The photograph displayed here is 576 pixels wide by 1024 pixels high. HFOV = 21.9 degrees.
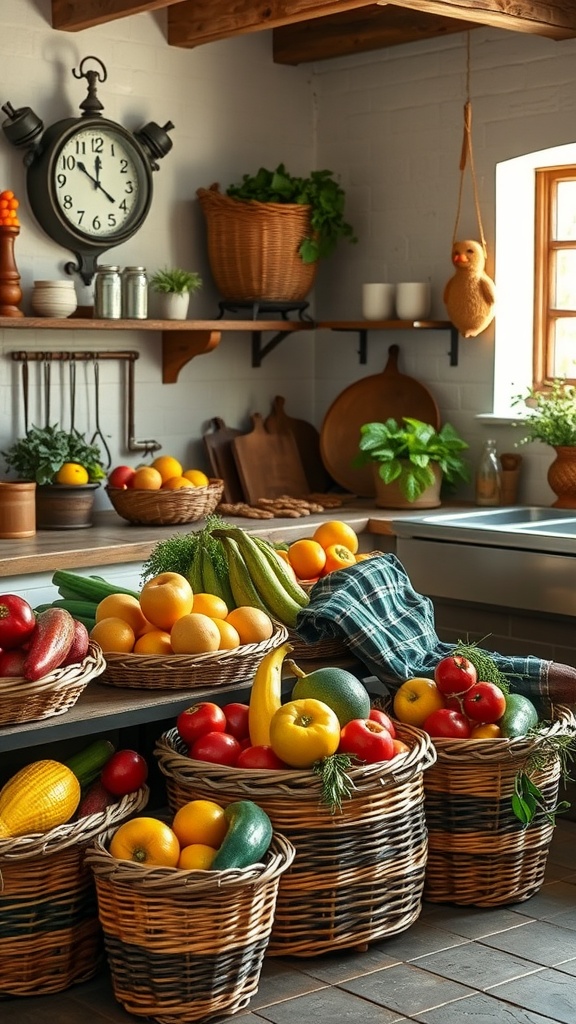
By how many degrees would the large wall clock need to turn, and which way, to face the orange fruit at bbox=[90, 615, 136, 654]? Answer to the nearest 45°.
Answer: approximately 45° to its right

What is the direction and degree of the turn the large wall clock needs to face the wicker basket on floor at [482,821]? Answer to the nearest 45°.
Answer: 0° — it already faces it

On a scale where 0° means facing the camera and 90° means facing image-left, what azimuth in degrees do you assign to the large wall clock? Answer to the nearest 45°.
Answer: approximately 315°

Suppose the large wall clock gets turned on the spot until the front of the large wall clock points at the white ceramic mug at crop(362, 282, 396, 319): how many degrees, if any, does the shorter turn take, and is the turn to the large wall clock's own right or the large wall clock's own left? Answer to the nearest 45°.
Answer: approximately 45° to the large wall clock's own left

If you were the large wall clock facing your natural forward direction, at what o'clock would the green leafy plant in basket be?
The green leafy plant in basket is roughly at 10 o'clock from the large wall clock.
